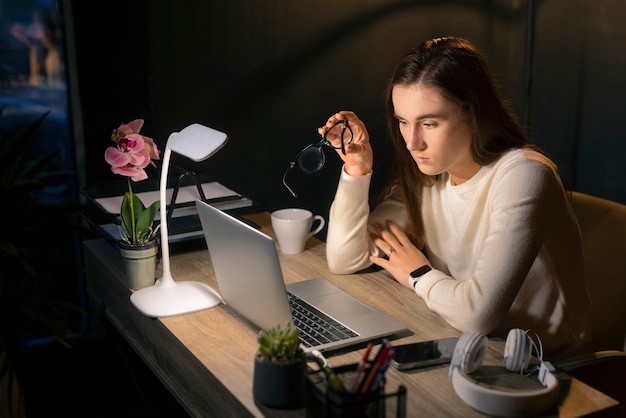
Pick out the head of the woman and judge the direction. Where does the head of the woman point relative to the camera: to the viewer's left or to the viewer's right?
to the viewer's left

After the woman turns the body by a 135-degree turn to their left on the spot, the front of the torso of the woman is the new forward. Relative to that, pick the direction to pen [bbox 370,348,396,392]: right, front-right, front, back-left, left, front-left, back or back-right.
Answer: right

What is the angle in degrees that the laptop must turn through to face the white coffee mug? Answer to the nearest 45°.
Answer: approximately 45° to its left

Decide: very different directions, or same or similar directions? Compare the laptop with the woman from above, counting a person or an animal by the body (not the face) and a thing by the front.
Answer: very different directions

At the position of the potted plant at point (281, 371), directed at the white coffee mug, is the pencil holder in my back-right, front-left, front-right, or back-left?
back-right

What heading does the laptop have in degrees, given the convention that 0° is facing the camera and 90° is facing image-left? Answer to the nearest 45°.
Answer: approximately 225°

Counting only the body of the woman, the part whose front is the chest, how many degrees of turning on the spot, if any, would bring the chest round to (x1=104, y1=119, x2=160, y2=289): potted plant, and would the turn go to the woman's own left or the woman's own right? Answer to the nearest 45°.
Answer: approximately 45° to the woman's own right

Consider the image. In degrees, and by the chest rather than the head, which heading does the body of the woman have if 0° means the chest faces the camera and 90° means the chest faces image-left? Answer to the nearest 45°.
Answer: approximately 45°

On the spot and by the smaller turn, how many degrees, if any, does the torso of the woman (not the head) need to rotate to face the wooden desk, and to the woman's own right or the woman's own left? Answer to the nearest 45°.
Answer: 0° — they already face it
